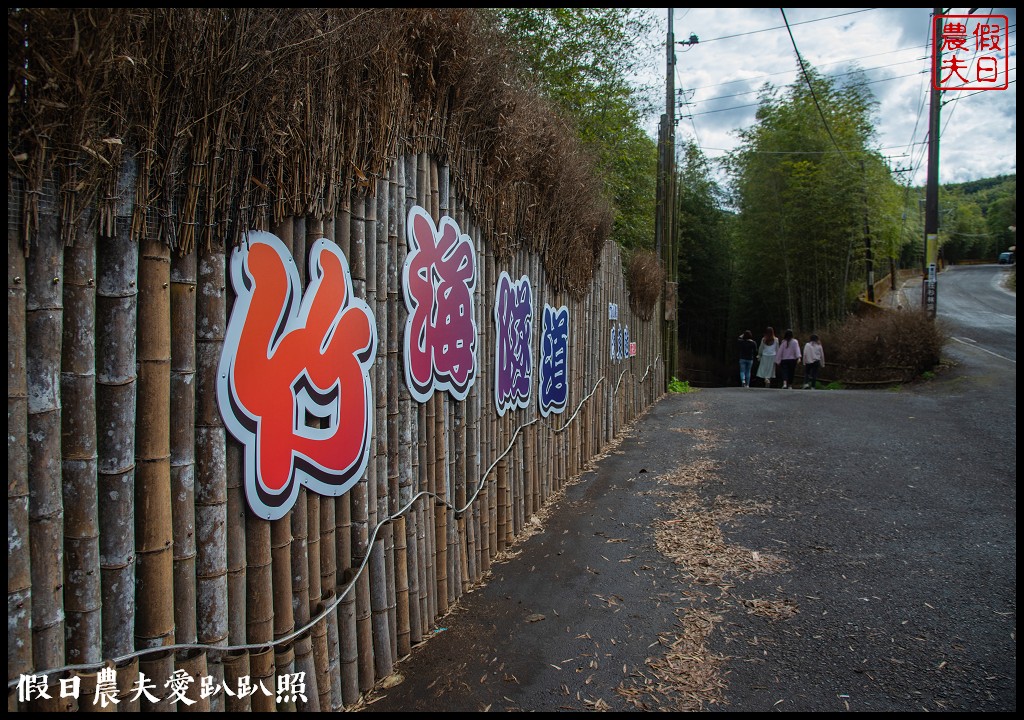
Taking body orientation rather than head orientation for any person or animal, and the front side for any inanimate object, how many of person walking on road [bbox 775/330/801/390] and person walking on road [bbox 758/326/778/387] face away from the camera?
2

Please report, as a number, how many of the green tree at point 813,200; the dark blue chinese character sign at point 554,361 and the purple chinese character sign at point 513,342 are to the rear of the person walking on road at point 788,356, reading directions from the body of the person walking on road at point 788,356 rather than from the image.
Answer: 2

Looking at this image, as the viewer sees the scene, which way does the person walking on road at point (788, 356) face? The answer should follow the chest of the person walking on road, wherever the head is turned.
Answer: away from the camera

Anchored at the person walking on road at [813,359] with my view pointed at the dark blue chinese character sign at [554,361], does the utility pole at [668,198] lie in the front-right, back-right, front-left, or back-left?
front-right

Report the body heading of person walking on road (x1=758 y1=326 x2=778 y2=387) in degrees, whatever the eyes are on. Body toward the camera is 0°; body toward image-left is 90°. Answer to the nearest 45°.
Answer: approximately 180°

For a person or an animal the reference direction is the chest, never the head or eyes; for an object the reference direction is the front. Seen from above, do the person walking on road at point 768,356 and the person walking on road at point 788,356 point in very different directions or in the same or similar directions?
same or similar directions

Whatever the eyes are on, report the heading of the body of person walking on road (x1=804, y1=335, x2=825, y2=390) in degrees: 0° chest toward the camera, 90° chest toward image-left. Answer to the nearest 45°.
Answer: approximately 180°

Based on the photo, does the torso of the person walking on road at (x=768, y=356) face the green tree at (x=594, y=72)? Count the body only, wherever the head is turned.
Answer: no

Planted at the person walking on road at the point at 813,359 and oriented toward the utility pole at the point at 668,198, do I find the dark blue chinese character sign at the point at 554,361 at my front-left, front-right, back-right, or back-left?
front-left

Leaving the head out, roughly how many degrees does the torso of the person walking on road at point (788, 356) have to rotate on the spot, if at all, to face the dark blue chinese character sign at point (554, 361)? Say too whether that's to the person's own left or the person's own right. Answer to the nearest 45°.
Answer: approximately 180°

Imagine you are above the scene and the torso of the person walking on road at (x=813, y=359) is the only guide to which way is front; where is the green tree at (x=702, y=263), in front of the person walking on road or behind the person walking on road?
in front

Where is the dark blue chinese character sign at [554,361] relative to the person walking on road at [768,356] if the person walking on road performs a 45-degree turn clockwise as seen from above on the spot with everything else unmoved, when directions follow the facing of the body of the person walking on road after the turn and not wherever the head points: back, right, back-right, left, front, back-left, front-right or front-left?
back-right

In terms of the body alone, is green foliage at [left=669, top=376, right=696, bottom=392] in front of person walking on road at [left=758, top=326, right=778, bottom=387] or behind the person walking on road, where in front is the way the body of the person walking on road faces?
behind

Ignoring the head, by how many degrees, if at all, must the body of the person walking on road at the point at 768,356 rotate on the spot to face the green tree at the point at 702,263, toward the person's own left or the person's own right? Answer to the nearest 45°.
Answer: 0° — they already face it

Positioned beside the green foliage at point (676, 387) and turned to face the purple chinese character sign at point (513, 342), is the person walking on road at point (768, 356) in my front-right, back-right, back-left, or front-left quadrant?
back-left

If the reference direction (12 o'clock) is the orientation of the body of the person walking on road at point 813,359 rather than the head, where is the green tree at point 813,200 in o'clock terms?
The green tree is roughly at 12 o'clock from the person walking on road.

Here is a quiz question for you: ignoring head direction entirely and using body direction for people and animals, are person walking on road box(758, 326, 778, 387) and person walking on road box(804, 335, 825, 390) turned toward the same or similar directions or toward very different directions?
same or similar directions

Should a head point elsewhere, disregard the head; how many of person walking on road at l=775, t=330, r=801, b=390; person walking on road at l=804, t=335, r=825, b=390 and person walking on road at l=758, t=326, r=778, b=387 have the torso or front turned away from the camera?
3
